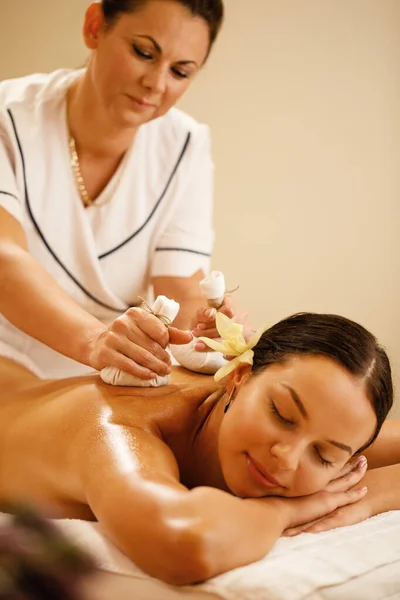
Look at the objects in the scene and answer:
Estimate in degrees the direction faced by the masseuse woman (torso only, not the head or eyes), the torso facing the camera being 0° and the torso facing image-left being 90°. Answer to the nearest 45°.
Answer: approximately 315°

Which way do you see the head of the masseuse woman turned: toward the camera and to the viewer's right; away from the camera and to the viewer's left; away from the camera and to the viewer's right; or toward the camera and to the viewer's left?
toward the camera and to the viewer's right
